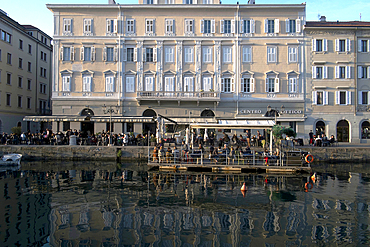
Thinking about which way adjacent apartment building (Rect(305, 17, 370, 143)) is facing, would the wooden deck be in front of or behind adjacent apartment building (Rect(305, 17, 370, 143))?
in front

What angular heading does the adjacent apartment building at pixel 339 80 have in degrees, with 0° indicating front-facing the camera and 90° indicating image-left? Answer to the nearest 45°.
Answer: approximately 0°

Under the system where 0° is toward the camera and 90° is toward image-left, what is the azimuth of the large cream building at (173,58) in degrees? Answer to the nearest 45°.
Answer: approximately 0°

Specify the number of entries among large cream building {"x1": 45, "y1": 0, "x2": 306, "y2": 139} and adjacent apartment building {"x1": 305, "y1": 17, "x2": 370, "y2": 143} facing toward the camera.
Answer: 2

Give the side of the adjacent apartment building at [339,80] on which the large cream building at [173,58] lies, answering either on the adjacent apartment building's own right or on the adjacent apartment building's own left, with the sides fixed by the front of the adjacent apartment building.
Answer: on the adjacent apartment building's own right

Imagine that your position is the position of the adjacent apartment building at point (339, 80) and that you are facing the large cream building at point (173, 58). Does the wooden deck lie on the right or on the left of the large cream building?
left

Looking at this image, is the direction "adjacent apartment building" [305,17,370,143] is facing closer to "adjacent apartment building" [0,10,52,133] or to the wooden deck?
the wooden deck

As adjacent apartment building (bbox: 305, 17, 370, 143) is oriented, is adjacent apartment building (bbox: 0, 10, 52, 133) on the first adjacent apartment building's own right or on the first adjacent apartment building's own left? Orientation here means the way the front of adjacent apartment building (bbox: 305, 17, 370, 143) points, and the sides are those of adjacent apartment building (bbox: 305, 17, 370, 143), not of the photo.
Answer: on the first adjacent apartment building's own right

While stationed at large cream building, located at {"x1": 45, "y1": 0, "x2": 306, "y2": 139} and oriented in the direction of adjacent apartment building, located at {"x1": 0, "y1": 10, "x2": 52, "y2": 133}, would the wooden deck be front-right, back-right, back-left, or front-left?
back-left

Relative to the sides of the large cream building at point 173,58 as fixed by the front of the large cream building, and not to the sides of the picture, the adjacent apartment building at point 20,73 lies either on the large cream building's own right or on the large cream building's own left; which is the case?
on the large cream building's own right

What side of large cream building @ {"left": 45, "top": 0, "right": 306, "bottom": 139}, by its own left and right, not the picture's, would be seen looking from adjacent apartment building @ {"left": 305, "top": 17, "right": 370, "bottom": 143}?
left

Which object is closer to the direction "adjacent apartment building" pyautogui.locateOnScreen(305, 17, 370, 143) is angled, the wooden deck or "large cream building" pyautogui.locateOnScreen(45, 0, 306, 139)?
the wooden deck
